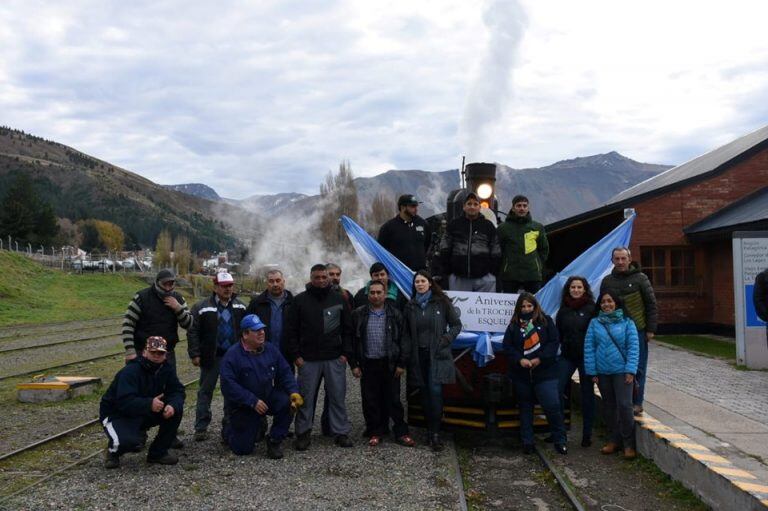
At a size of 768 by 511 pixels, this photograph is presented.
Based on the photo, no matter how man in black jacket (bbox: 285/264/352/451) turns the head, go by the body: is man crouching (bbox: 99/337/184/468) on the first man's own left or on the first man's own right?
on the first man's own right

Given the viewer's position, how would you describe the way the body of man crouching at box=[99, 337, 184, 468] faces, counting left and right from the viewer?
facing the viewer and to the right of the viewer

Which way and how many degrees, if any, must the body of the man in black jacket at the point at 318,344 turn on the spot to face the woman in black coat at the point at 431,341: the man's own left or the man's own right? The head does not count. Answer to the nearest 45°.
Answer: approximately 90° to the man's own left

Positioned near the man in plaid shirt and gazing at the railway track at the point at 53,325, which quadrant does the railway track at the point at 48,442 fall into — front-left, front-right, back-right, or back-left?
front-left

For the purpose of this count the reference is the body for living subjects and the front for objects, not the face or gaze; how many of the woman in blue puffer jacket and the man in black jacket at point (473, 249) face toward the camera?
2

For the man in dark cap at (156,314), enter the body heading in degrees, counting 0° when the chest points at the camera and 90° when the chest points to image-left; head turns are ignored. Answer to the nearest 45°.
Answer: approximately 315°

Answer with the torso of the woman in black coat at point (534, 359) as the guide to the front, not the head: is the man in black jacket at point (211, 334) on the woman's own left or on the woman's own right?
on the woman's own right

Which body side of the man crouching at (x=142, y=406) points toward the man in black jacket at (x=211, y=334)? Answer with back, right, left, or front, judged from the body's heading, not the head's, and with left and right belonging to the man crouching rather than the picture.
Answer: left

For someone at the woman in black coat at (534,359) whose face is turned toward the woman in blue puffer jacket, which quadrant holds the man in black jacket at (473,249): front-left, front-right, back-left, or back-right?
back-left

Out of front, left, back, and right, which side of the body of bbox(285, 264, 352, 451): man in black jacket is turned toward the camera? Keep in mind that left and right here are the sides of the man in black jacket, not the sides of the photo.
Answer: front

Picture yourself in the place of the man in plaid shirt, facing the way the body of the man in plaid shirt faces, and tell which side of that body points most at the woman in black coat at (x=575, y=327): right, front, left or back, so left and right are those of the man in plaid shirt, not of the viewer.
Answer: left

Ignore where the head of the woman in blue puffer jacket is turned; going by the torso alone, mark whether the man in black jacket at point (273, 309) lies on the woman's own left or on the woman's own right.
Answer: on the woman's own right

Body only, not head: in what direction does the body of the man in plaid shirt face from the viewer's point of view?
toward the camera
